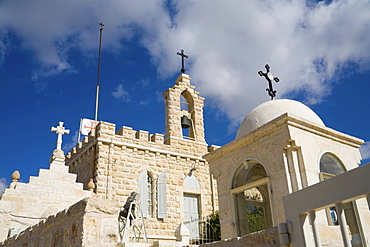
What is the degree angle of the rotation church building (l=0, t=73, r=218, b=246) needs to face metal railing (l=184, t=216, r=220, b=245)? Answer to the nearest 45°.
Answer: approximately 45° to its left

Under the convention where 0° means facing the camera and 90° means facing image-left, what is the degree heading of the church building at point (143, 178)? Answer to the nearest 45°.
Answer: approximately 315°
